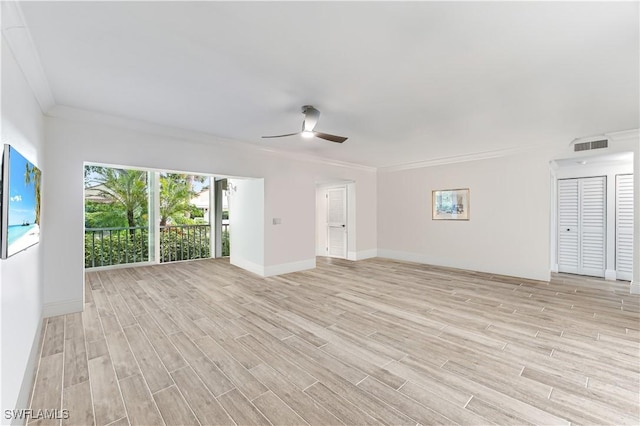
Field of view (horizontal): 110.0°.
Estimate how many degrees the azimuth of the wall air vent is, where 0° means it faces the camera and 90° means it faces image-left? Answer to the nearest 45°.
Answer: approximately 45°

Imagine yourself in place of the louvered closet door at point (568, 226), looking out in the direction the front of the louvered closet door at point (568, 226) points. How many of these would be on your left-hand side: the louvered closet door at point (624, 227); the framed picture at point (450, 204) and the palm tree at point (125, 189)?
1

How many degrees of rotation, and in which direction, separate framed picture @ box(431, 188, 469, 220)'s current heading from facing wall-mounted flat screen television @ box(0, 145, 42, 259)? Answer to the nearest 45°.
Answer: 0° — it already faces it

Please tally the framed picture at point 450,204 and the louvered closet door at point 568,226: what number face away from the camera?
0

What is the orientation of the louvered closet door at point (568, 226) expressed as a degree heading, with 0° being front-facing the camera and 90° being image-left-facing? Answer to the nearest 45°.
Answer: approximately 0°

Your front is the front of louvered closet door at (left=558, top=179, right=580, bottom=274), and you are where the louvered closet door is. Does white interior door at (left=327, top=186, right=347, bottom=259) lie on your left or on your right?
on your right

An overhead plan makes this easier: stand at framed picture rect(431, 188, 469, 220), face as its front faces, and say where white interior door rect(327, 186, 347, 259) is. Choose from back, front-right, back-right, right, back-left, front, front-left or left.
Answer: front-right

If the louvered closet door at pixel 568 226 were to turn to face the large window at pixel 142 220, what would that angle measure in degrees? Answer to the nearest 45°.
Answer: approximately 45° to its right

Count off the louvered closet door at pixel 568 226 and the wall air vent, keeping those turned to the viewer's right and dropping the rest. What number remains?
0

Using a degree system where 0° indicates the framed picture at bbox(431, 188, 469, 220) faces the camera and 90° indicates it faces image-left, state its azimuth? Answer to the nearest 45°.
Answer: approximately 45°
